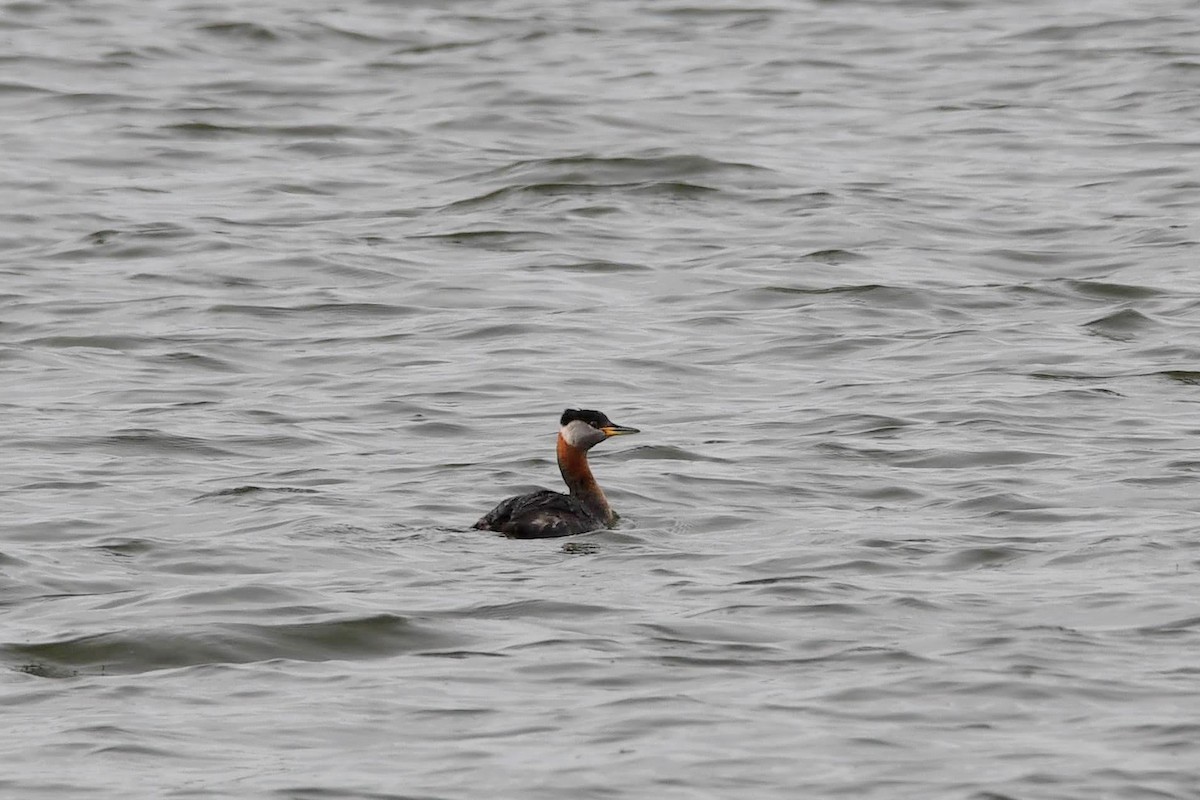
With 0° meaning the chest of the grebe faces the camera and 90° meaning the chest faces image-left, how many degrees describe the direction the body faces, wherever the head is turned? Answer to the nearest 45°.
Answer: approximately 270°
